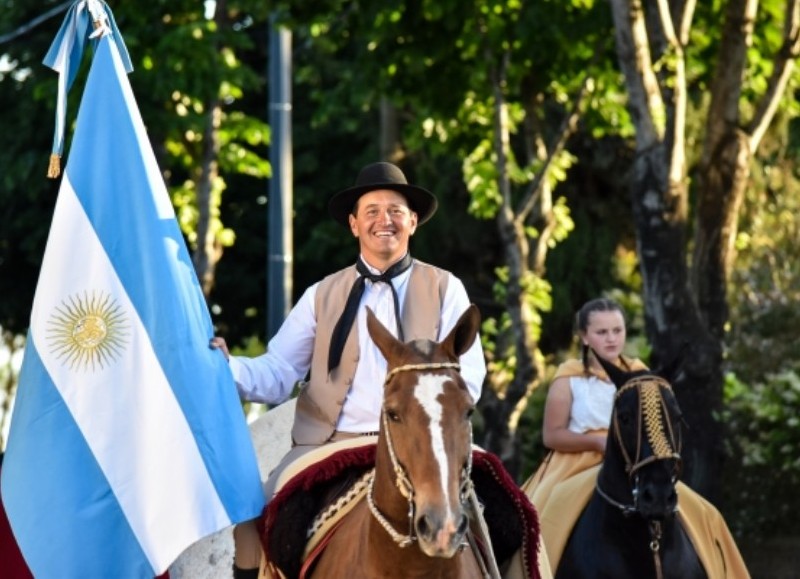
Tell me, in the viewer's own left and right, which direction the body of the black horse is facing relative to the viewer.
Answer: facing the viewer and to the right of the viewer

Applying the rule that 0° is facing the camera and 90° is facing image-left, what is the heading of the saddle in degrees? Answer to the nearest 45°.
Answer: approximately 0°

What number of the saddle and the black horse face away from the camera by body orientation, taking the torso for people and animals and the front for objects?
0

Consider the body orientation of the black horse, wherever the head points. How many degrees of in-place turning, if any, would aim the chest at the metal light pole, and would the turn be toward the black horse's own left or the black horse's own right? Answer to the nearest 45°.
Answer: approximately 180°

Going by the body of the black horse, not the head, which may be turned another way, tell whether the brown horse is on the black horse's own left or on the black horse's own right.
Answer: on the black horse's own right

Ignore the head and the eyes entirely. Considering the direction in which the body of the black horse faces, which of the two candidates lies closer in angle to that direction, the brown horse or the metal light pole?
the brown horse

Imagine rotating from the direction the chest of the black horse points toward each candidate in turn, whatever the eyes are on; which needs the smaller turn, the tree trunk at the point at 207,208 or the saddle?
the saddle

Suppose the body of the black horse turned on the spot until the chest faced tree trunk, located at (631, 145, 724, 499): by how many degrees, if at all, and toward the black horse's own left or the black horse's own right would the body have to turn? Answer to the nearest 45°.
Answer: approximately 135° to the black horse's own left
